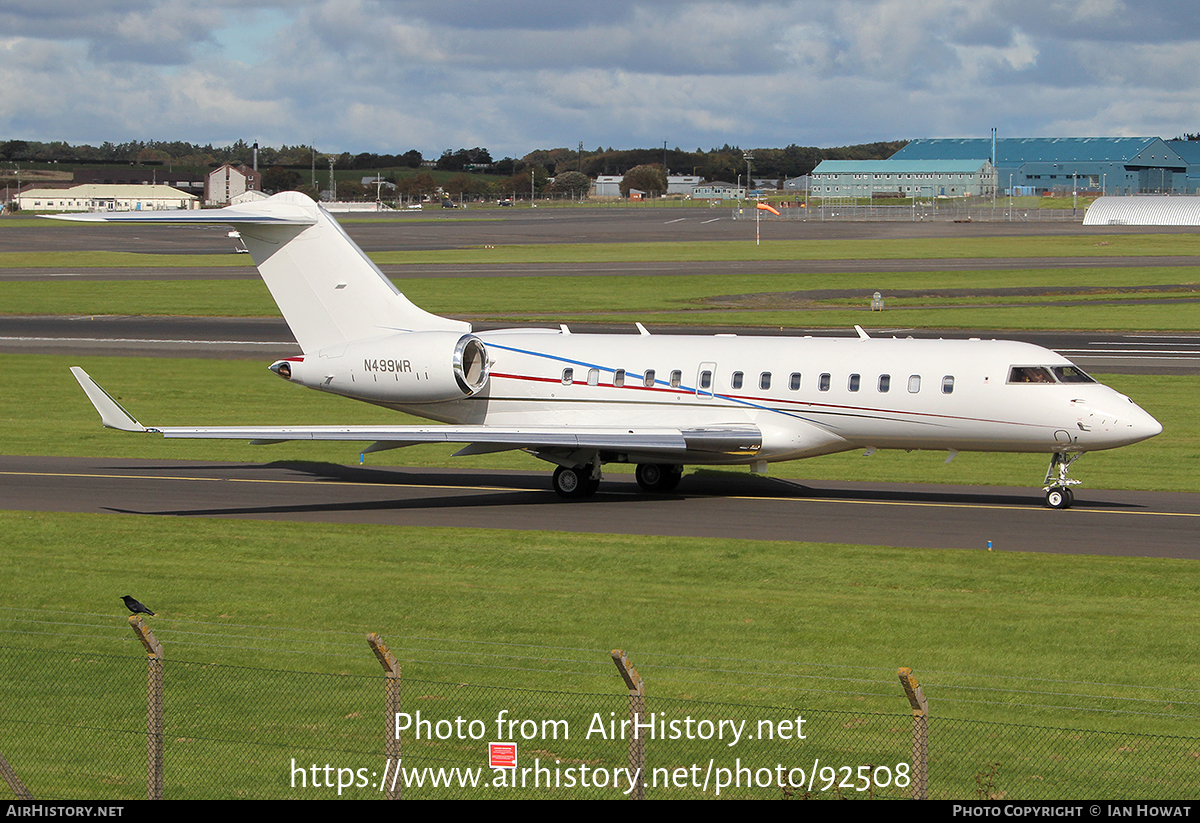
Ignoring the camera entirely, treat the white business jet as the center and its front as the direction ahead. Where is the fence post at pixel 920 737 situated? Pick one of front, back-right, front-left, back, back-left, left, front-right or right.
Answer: front-right

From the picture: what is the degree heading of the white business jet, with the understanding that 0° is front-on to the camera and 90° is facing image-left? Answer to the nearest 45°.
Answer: approximately 315°

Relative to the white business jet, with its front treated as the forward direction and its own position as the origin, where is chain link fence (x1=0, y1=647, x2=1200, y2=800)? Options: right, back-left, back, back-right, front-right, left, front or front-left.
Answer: front-right
